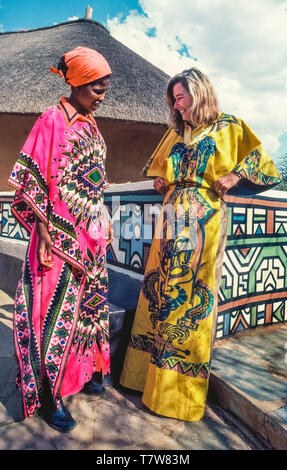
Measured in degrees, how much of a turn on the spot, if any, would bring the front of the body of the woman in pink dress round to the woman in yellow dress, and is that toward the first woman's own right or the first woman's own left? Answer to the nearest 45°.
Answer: approximately 45° to the first woman's own left

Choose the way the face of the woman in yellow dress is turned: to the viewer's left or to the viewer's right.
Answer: to the viewer's left

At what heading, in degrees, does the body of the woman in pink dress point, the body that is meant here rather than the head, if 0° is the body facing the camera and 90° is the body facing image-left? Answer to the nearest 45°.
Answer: approximately 315°
